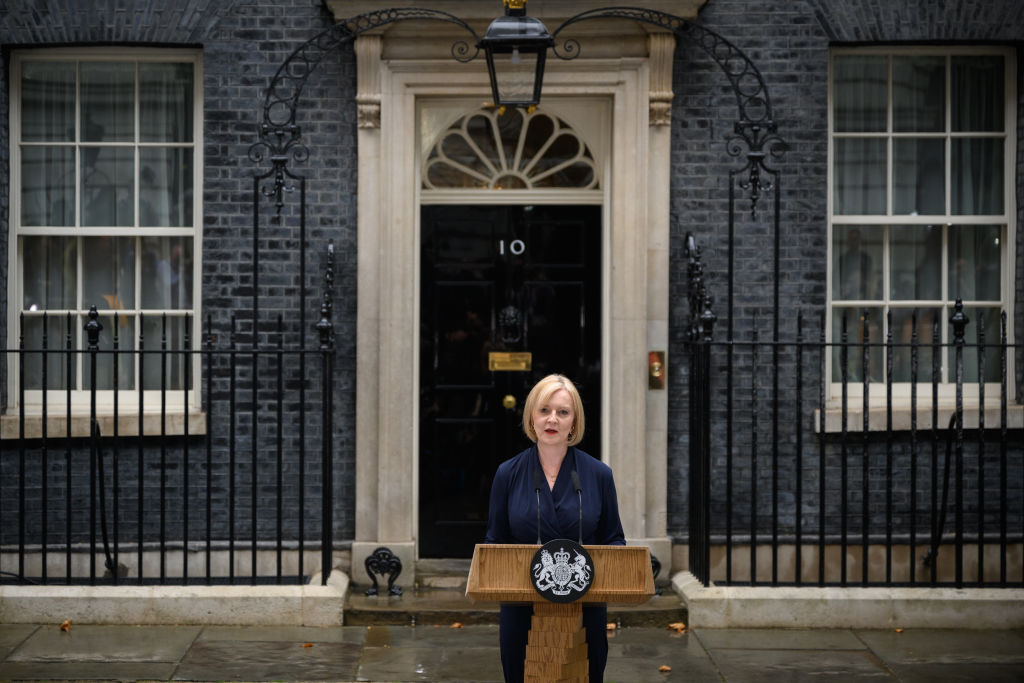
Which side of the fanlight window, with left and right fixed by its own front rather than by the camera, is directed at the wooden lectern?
front

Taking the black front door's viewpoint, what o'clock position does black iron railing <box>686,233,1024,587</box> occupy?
The black iron railing is roughly at 9 o'clock from the black front door.

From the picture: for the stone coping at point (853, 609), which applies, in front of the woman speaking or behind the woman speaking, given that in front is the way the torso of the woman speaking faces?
behind

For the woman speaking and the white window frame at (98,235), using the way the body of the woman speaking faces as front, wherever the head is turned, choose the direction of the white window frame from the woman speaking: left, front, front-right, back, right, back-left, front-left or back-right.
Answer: back-right

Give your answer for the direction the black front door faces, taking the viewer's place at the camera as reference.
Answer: facing the viewer

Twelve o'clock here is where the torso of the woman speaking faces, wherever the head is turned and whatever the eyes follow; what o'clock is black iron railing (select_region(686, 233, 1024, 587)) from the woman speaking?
The black iron railing is roughly at 7 o'clock from the woman speaking.

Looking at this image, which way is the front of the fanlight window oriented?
toward the camera

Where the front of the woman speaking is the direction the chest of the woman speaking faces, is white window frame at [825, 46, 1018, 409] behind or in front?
behind

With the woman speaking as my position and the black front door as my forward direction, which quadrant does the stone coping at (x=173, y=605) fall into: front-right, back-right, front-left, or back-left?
front-left

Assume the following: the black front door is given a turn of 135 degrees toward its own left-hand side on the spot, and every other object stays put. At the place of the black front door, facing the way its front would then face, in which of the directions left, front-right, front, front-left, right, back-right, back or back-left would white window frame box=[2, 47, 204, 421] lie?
back-left

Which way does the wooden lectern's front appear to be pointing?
toward the camera
